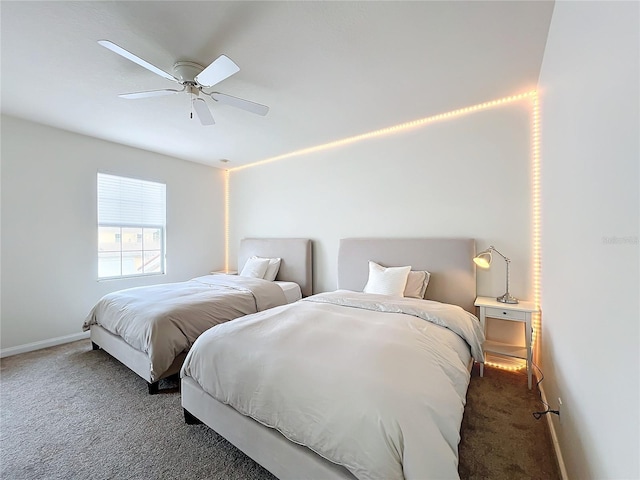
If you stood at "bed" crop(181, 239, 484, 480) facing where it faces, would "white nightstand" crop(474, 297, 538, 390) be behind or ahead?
behind

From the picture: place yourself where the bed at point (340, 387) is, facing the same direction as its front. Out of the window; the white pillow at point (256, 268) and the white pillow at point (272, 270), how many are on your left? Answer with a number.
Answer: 0

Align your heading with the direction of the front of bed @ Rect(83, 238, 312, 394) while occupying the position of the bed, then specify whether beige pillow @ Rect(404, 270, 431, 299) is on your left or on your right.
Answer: on your left

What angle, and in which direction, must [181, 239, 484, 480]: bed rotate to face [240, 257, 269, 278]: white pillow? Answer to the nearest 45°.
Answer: approximately 90° to its right

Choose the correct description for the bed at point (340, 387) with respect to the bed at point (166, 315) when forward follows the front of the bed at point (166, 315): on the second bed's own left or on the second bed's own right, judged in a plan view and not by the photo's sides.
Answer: on the second bed's own left

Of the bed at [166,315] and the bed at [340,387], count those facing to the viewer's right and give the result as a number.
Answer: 0

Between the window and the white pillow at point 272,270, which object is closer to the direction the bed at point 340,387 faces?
the window

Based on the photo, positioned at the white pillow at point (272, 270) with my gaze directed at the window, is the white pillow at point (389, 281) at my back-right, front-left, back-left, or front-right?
back-left

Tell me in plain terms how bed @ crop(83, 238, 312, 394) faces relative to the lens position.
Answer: facing the viewer and to the left of the viewer

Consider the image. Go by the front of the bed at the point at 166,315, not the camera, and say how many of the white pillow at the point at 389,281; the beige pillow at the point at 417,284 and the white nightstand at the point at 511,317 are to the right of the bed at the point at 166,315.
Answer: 0

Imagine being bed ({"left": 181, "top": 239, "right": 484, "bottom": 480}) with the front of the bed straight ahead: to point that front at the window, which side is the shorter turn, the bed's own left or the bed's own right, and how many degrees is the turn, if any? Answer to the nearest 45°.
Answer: approximately 90° to the bed's own right
